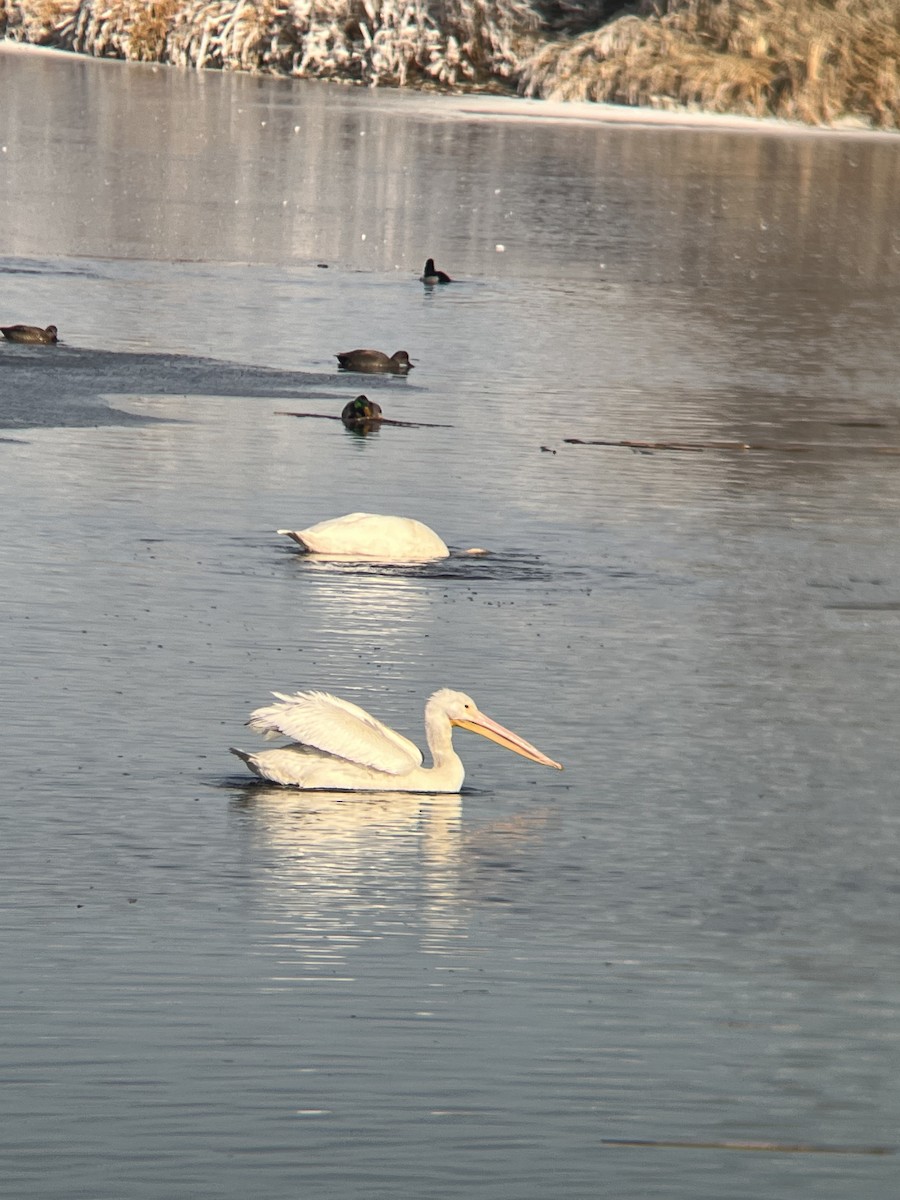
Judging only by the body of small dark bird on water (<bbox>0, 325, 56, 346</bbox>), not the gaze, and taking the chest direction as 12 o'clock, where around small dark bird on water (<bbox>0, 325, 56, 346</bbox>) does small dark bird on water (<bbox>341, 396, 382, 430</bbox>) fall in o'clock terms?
small dark bird on water (<bbox>341, 396, 382, 430</bbox>) is roughly at 2 o'clock from small dark bird on water (<bbox>0, 325, 56, 346</bbox>).

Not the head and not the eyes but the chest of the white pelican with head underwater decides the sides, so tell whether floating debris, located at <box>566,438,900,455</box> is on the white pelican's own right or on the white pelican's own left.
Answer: on the white pelican's own left

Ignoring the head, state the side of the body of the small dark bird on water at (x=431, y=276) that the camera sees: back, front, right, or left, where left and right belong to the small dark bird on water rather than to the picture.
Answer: left

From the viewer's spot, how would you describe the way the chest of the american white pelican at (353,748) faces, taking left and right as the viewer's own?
facing to the right of the viewer

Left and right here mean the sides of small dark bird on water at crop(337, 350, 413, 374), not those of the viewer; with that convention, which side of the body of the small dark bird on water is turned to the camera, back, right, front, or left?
right

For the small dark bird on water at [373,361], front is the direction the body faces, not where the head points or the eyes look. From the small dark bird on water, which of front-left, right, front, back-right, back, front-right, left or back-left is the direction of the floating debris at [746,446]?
front-right

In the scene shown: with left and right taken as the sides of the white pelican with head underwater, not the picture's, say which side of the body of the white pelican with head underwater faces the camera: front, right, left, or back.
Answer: right

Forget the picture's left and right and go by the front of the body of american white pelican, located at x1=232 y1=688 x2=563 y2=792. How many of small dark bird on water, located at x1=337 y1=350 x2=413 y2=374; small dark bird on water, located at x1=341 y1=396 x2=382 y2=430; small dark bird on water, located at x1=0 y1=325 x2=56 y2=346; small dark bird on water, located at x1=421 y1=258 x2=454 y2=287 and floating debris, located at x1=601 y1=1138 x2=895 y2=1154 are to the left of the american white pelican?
4

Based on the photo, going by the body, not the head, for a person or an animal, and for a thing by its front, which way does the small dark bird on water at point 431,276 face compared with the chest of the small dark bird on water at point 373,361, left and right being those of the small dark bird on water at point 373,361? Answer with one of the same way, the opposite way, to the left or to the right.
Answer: the opposite way

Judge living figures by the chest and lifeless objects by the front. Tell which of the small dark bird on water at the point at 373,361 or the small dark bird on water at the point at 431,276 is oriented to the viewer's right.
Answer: the small dark bird on water at the point at 373,361

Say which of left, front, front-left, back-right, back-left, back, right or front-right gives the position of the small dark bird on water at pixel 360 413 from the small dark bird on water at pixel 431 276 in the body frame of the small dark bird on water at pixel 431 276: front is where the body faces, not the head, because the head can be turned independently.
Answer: left

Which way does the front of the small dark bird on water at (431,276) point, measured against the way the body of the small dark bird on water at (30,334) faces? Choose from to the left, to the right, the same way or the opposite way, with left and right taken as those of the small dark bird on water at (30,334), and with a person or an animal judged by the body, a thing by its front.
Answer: the opposite way

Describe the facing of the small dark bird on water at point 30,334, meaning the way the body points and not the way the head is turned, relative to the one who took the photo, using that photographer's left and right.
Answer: facing to the right of the viewer

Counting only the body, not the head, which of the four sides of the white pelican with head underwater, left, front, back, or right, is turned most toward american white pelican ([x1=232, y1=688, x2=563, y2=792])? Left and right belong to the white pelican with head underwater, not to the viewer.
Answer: right
